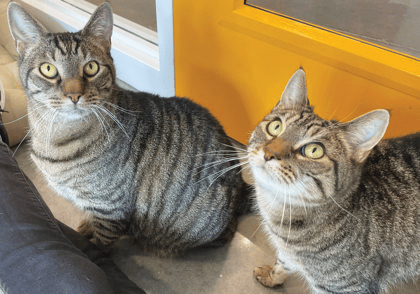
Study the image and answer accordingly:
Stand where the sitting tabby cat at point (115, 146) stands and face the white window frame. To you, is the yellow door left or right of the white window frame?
right

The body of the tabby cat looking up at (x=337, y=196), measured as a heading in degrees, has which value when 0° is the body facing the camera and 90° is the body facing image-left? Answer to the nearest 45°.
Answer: approximately 45°

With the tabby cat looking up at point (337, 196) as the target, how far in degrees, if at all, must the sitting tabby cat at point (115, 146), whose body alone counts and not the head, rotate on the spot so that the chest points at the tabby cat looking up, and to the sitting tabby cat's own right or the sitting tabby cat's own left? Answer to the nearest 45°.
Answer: approximately 135° to the sitting tabby cat's own left
